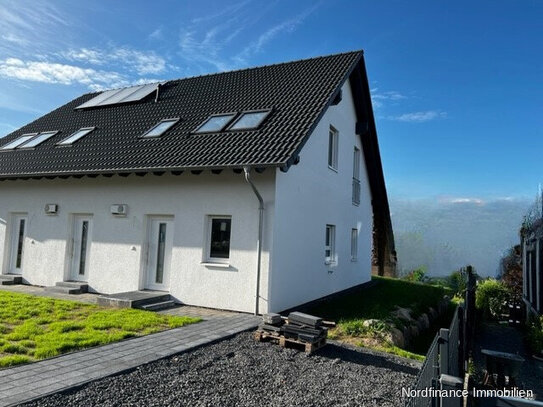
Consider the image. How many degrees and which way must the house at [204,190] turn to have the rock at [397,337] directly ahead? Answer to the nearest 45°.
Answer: approximately 90° to its left

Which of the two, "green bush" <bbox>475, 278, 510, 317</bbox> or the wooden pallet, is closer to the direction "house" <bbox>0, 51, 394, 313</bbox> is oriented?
the wooden pallet

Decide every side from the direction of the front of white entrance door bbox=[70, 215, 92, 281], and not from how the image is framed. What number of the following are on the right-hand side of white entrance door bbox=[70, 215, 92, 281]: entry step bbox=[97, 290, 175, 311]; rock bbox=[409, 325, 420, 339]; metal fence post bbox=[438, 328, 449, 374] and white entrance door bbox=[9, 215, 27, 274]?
1

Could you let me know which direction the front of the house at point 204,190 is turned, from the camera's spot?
facing the viewer and to the left of the viewer

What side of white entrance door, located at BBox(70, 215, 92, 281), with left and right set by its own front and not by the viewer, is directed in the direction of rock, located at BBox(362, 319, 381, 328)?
left

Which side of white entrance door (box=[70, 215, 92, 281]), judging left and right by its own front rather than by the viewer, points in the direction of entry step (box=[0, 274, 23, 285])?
right

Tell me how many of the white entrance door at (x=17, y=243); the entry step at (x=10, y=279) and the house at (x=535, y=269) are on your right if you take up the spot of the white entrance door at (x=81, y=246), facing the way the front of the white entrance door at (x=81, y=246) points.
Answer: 2

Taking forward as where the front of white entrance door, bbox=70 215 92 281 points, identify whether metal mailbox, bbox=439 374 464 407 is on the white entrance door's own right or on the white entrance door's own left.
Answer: on the white entrance door's own left

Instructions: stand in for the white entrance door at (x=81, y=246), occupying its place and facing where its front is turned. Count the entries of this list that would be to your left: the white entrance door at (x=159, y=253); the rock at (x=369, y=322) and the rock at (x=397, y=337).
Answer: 3

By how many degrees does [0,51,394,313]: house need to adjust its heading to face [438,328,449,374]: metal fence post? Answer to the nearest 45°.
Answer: approximately 45° to its left

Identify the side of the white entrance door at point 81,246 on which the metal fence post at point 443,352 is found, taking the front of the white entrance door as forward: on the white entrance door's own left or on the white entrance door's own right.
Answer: on the white entrance door's own left

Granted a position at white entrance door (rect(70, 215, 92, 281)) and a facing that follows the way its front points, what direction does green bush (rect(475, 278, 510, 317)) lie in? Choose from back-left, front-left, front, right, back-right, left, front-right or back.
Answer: back-left
